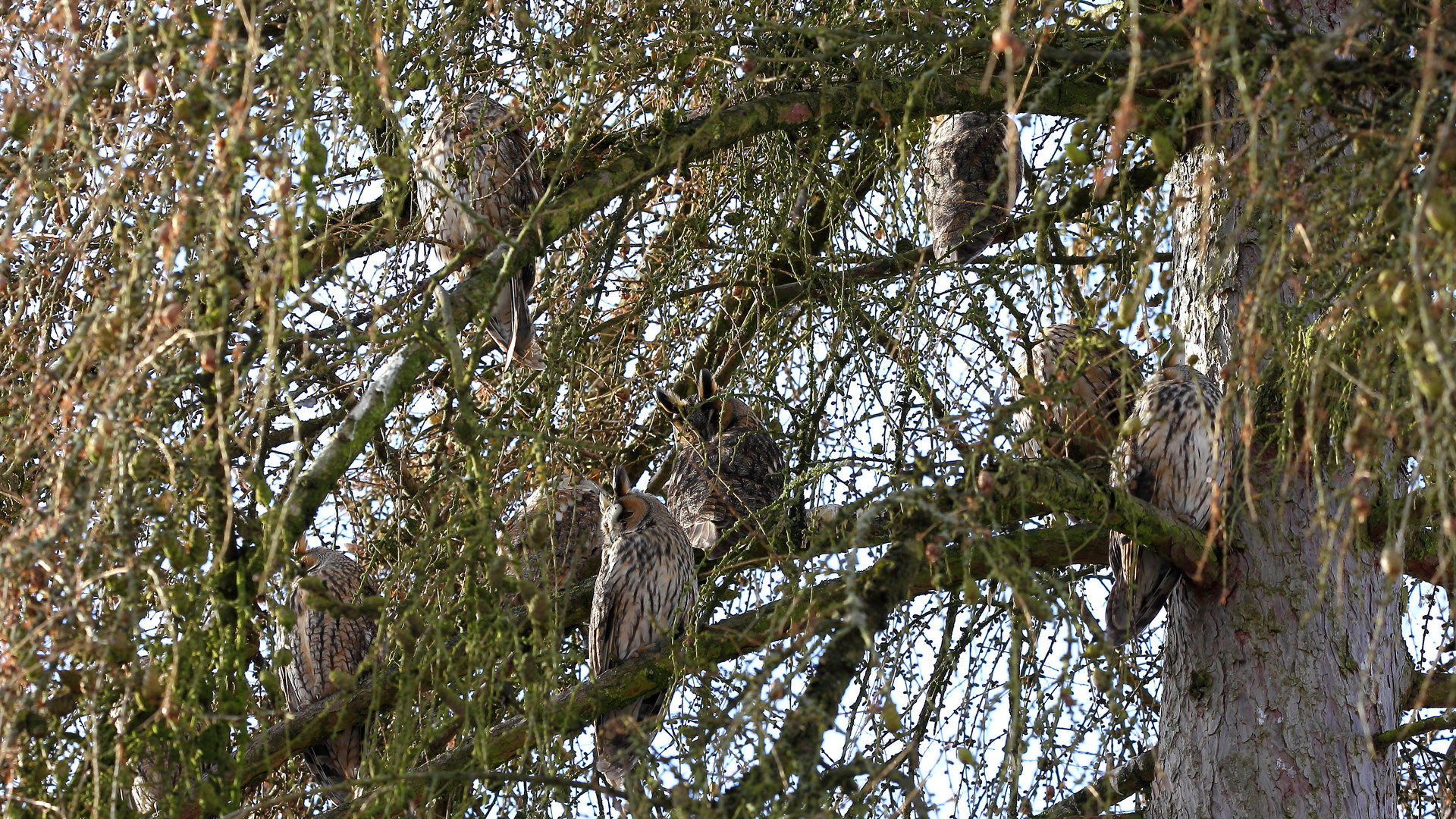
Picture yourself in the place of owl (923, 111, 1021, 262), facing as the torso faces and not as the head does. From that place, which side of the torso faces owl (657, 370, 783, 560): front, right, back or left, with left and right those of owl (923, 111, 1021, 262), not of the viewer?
left

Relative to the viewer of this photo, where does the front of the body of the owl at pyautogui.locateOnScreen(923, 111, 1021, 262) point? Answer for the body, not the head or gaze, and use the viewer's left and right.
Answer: facing away from the viewer

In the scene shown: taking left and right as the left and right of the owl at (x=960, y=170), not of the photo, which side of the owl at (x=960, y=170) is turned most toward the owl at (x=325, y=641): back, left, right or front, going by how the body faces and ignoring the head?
left

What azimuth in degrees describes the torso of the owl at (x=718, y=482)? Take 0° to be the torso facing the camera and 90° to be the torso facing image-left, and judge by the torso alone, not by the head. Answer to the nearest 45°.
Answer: approximately 180°

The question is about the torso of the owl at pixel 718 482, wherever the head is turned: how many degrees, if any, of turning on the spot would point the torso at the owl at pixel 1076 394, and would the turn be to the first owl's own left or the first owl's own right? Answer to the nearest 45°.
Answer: approximately 135° to the first owl's own right
